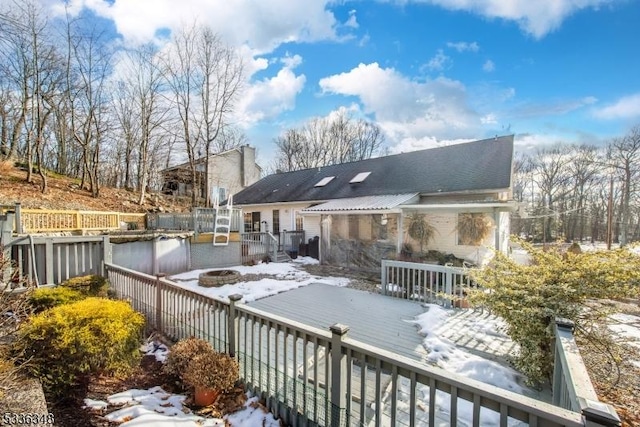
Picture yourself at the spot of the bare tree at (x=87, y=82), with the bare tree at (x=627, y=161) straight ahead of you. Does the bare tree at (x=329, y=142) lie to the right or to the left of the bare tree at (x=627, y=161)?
left

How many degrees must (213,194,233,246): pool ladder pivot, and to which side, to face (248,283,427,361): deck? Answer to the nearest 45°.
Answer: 0° — it already faces it

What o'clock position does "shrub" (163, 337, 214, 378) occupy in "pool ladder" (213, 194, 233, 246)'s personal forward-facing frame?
The shrub is roughly at 12 o'clock from the pool ladder.

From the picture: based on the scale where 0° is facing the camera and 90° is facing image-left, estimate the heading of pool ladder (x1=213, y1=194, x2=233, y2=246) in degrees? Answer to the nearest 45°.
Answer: approximately 0°
